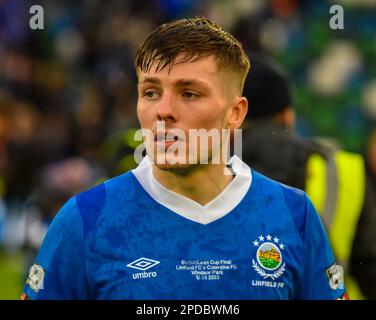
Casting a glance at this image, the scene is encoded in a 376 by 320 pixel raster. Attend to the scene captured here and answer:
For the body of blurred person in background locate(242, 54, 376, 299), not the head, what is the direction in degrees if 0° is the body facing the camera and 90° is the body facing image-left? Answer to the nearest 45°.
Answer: approximately 180°

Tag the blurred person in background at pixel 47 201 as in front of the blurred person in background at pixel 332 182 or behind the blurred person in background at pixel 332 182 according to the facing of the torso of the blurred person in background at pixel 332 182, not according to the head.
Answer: in front

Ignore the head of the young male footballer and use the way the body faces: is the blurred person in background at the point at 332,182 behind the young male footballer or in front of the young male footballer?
behind

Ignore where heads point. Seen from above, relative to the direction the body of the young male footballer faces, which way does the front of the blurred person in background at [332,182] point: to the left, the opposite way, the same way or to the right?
the opposite way

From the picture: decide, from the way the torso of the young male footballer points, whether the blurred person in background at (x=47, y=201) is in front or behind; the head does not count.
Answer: behind

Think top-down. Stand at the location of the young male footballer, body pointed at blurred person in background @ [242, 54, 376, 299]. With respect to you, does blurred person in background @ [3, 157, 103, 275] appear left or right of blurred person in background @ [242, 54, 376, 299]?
left

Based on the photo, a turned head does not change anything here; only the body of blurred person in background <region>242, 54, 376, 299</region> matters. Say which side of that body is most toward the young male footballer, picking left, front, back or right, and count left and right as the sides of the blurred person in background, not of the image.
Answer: back
